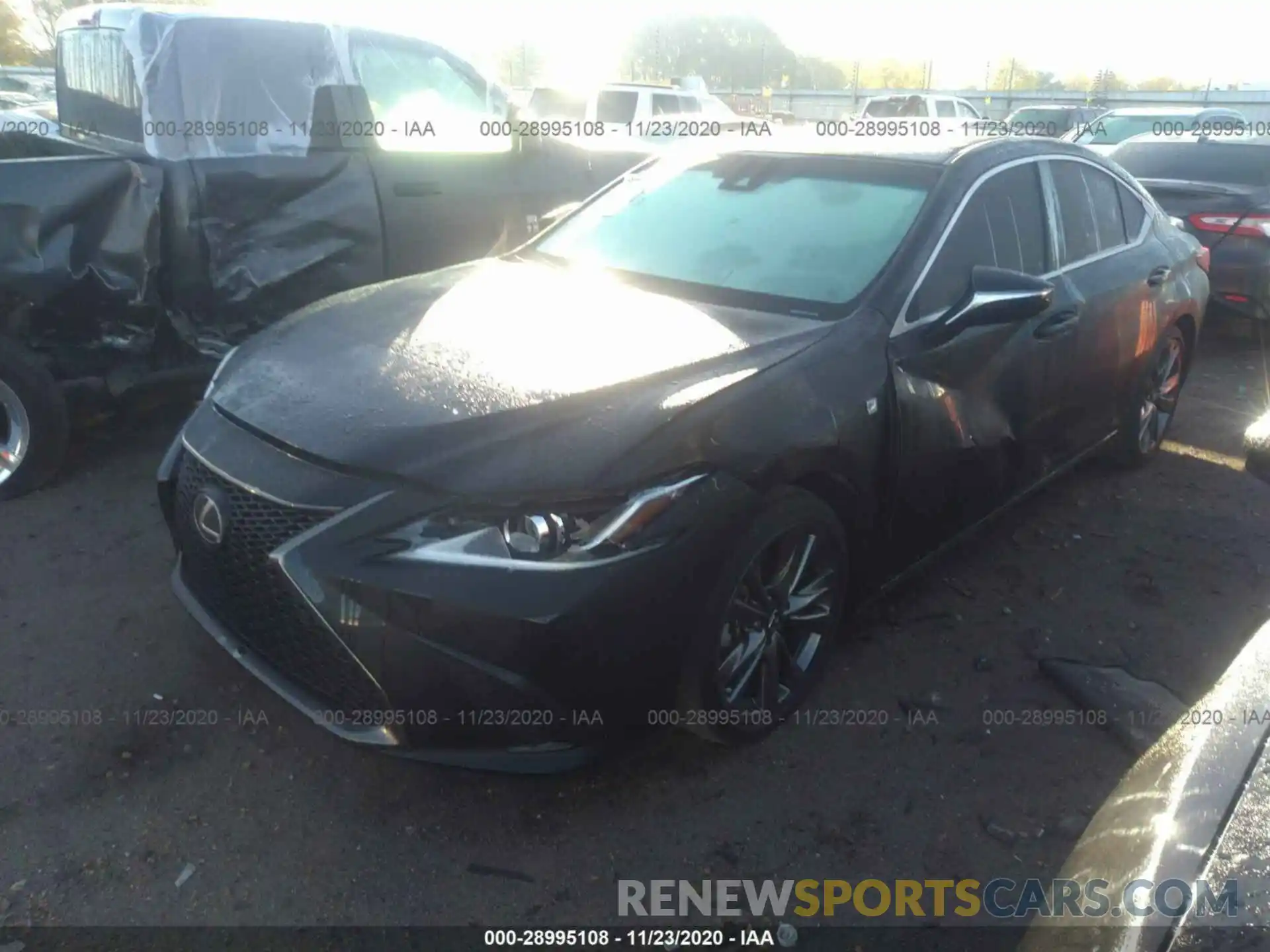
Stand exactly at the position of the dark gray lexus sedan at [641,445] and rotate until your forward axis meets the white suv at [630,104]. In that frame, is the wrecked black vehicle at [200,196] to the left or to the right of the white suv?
left

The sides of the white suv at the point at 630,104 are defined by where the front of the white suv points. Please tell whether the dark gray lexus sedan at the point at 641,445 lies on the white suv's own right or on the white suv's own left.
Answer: on the white suv's own right

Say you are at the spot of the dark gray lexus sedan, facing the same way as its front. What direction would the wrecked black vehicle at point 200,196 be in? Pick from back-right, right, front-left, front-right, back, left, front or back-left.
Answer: right

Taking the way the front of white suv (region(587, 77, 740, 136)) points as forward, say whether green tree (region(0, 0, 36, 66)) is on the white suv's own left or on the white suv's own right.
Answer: on the white suv's own left

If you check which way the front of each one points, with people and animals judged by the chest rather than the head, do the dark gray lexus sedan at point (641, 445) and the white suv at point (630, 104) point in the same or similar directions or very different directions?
very different directions

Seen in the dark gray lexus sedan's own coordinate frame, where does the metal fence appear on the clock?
The metal fence is roughly at 5 o'clock from the dark gray lexus sedan.

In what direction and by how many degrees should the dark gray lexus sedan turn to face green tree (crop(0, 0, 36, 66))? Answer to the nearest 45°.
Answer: approximately 90° to its right

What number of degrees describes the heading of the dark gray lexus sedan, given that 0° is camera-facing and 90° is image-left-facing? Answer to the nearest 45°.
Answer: approximately 45°

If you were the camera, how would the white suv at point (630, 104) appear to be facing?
facing away from the viewer and to the right of the viewer
